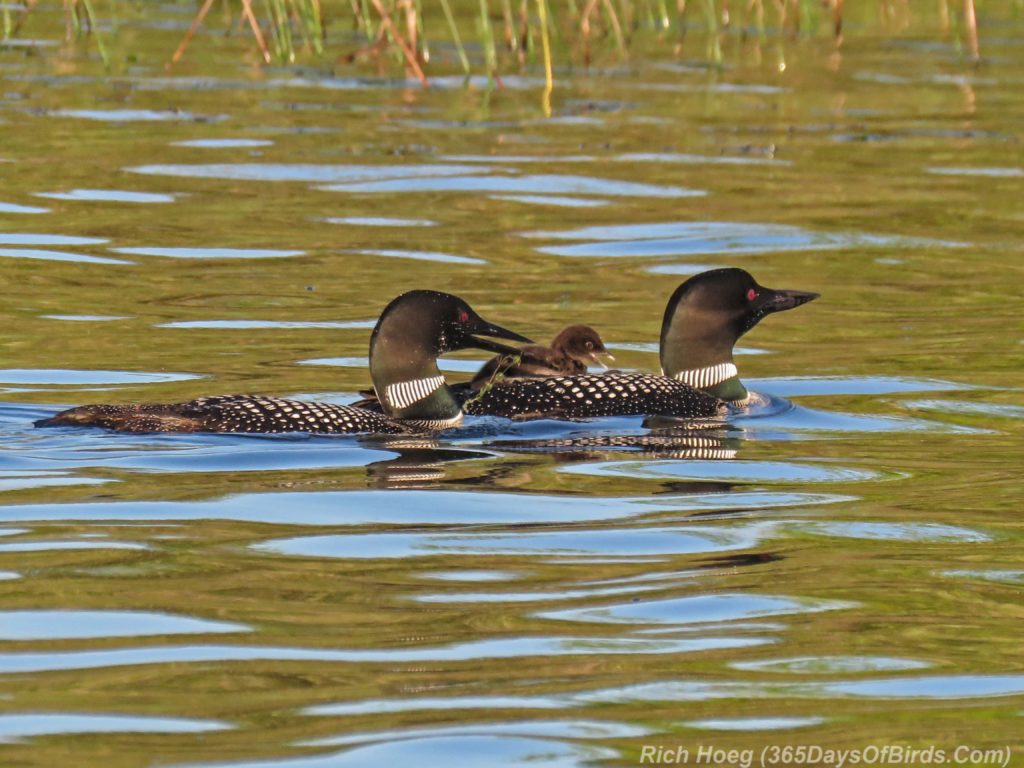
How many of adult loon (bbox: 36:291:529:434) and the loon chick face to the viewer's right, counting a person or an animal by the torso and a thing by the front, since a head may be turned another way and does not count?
2

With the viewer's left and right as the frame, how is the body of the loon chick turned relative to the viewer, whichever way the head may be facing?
facing to the right of the viewer

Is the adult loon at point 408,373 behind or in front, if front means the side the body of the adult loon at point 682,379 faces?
behind

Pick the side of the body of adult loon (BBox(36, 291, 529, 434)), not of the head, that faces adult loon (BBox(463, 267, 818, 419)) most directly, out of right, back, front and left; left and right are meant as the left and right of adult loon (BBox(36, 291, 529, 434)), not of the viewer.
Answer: front

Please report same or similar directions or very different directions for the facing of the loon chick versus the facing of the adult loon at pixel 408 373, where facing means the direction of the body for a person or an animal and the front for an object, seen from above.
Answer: same or similar directions

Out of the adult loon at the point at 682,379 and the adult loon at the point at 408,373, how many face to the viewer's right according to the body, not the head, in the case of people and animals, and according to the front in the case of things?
2

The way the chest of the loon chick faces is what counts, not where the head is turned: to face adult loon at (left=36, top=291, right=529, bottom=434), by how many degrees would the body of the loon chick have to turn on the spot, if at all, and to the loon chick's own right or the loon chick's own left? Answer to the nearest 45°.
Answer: approximately 135° to the loon chick's own right

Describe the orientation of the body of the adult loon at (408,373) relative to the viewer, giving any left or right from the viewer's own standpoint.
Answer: facing to the right of the viewer

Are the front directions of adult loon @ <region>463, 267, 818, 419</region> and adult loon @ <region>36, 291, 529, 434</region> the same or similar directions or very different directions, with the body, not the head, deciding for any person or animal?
same or similar directions

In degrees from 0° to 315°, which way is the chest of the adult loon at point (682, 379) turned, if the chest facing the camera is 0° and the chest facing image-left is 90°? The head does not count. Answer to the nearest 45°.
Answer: approximately 270°

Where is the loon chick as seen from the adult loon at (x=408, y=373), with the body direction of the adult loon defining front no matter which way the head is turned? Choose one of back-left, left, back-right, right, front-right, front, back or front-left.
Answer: front-left
